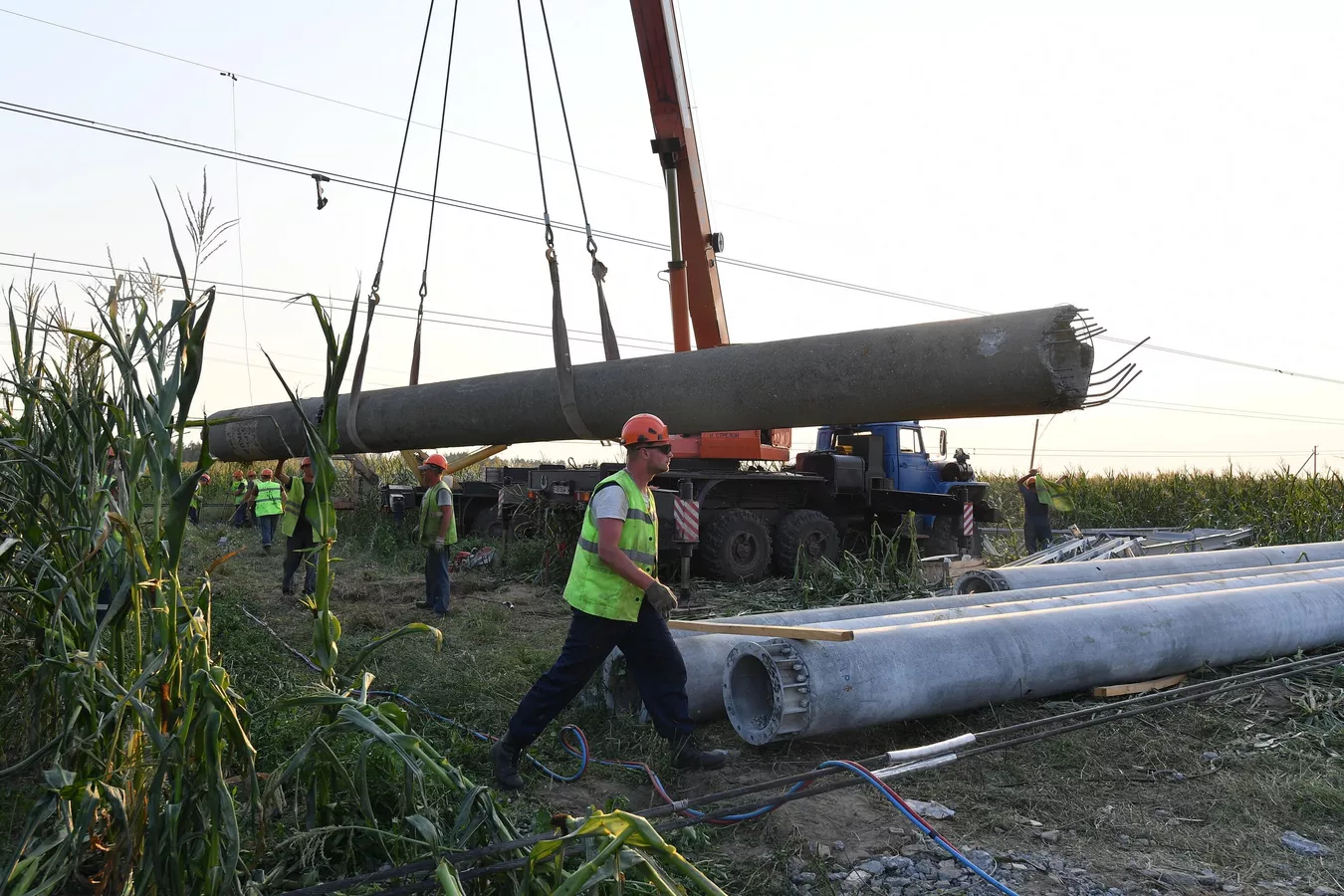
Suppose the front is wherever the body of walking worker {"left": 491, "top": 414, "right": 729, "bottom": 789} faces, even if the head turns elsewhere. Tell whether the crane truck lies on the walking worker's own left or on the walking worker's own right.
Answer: on the walking worker's own left

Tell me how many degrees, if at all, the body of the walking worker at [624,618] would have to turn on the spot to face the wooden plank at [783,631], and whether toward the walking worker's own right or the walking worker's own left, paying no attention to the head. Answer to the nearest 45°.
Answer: approximately 45° to the walking worker's own left

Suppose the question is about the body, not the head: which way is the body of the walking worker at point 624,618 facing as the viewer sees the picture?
to the viewer's right

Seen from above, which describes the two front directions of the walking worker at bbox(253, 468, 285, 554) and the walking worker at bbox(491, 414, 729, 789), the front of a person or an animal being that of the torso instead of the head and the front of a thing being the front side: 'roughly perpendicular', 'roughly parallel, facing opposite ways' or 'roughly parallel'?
roughly perpendicular

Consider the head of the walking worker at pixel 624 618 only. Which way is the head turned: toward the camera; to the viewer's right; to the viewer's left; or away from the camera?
to the viewer's right
